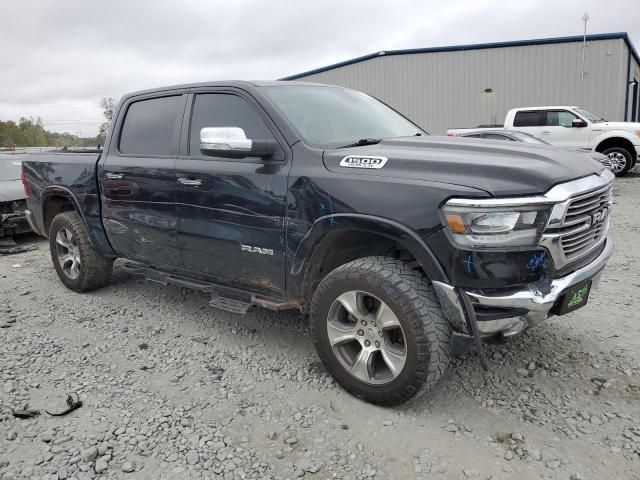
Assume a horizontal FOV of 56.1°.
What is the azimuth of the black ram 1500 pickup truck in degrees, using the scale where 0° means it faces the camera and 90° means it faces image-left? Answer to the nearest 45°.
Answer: approximately 315°

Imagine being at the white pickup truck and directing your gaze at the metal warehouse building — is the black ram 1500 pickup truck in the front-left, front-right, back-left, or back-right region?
back-left
